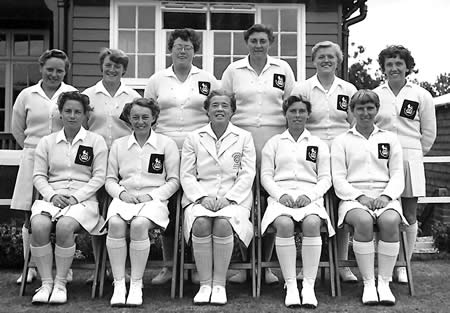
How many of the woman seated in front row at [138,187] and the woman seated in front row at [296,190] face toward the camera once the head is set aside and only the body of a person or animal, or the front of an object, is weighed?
2

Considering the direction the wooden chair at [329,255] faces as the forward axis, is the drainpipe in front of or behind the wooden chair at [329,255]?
behind

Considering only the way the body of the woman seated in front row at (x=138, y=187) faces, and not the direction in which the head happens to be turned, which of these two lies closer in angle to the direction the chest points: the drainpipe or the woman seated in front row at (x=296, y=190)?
the woman seated in front row

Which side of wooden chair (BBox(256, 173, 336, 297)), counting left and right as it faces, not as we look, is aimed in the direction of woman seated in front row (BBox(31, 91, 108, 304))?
right

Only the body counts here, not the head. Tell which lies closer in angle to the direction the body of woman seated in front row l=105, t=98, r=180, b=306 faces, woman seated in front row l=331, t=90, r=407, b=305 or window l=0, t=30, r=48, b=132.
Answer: the woman seated in front row

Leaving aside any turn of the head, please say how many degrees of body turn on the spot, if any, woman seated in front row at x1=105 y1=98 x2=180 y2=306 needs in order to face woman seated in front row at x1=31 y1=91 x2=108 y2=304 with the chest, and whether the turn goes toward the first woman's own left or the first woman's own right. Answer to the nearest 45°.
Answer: approximately 90° to the first woman's own right

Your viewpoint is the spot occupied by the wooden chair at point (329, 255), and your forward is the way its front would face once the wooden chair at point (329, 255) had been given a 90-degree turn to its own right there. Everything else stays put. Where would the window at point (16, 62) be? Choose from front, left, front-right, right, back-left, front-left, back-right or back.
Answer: front-right

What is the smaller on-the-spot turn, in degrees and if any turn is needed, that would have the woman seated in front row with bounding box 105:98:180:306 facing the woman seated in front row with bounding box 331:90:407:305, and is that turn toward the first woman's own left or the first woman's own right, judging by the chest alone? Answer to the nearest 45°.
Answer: approximately 90° to the first woman's own left

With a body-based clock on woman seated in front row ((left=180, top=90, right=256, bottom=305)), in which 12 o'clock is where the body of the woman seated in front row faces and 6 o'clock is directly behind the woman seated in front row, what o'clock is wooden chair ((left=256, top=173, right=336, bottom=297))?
The wooden chair is roughly at 9 o'clock from the woman seated in front row.
